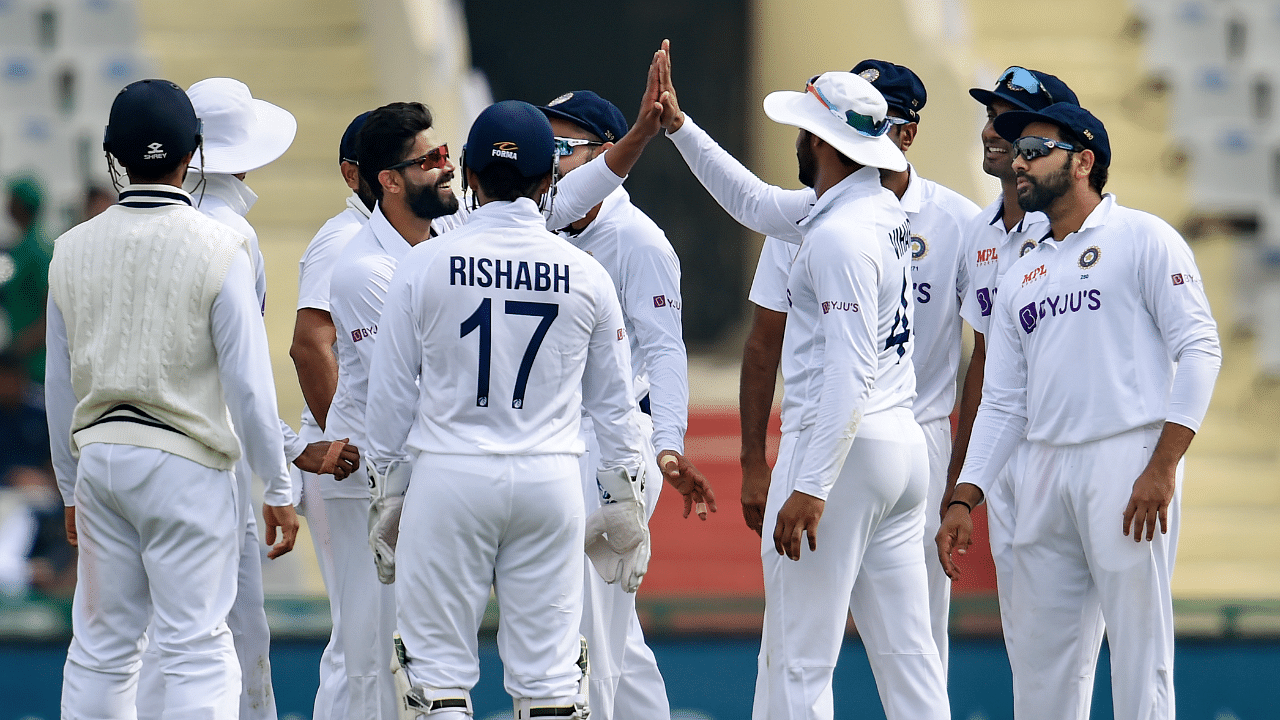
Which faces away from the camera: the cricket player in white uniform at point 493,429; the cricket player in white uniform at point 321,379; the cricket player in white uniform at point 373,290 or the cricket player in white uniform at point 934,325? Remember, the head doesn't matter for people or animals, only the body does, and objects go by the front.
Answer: the cricket player in white uniform at point 493,429

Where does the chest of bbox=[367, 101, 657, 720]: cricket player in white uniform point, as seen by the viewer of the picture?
away from the camera

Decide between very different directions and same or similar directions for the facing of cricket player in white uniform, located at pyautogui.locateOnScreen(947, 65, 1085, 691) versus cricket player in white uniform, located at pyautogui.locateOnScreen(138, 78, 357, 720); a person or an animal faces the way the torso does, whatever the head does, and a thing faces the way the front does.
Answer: very different directions

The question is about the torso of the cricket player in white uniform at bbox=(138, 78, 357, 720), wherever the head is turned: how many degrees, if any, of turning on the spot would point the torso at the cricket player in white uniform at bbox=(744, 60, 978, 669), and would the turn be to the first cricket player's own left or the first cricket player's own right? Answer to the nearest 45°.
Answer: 0° — they already face them

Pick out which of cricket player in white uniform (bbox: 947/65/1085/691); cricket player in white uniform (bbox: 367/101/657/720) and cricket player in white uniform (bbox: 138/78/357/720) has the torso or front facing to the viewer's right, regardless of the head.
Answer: cricket player in white uniform (bbox: 138/78/357/720)

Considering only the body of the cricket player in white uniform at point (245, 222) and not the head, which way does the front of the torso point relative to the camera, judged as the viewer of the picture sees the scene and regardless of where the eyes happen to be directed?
to the viewer's right

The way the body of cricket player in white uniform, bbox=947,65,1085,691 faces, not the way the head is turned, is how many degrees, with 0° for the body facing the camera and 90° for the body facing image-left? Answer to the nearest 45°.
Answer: approximately 45°

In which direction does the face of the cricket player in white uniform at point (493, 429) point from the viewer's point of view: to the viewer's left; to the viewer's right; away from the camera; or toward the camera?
away from the camera

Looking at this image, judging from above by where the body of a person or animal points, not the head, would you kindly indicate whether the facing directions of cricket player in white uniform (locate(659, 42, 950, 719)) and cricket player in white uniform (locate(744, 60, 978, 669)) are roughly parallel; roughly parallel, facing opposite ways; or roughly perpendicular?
roughly perpendicular

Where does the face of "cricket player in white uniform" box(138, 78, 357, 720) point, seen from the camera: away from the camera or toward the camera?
away from the camera

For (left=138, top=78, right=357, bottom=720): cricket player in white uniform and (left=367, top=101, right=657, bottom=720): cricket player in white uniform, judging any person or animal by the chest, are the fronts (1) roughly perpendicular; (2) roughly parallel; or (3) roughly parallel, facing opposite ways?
roughly perpendicular
